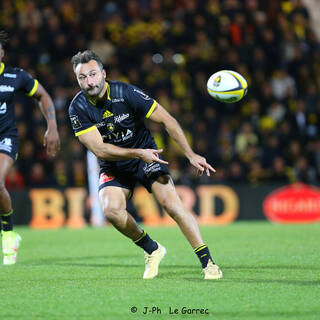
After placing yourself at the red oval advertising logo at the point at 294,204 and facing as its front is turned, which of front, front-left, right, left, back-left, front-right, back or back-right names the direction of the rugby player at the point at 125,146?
front

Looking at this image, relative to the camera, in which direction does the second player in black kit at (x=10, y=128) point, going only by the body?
toward the camera

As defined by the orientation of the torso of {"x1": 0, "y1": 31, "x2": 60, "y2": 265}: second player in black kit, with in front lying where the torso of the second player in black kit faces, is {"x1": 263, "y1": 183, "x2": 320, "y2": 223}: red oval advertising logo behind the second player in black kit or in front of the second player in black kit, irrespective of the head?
behind

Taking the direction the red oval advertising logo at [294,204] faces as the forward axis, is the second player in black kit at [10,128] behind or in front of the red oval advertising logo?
in front

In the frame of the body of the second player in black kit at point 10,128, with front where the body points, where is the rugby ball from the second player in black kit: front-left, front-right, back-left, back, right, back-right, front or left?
front-left

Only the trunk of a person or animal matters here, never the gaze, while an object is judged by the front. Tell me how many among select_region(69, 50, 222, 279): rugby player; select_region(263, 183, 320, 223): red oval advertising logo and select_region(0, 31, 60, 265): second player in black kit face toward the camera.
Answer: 3

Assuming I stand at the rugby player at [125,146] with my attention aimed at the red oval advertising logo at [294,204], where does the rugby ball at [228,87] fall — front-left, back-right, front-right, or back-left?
front-right

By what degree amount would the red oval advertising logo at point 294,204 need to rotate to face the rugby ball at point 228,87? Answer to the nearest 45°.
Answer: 0° — it already faces it

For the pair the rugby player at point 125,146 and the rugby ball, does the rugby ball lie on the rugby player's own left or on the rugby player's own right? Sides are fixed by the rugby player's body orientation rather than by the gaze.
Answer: on the rugby player's own left

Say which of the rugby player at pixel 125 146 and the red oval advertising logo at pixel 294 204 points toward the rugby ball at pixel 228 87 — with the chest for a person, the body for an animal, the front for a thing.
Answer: the red oval advertising logo

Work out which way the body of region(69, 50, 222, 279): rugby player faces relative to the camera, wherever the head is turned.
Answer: toward the camera

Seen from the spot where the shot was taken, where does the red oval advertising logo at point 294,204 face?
facing the viewer

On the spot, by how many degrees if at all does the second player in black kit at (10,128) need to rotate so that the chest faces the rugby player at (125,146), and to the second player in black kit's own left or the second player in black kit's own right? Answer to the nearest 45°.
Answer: approximately 45° to the second player in black kit's own left
